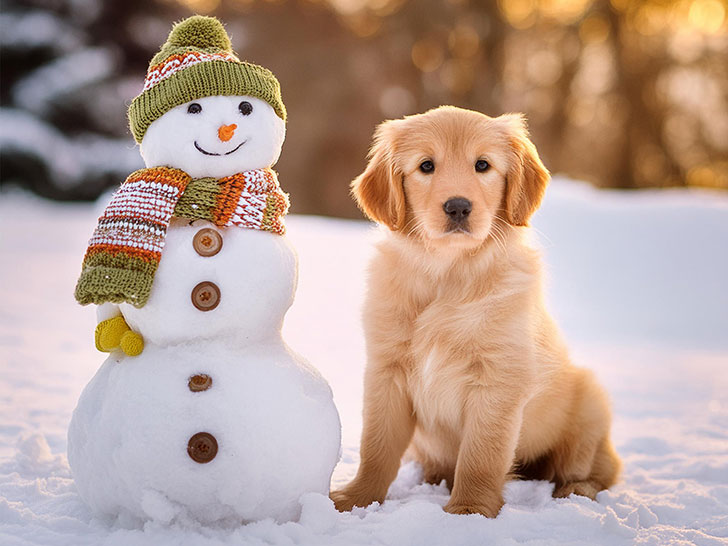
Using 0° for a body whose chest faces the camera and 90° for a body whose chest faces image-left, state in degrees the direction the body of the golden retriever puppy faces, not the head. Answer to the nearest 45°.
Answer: approximately 45°

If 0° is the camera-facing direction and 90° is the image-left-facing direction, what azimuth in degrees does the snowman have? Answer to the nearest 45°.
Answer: approximately 0°

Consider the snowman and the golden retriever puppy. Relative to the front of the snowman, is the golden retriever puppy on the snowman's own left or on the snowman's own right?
on the snowman's own left

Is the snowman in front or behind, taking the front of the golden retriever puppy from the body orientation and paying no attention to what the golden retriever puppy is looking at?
in front
